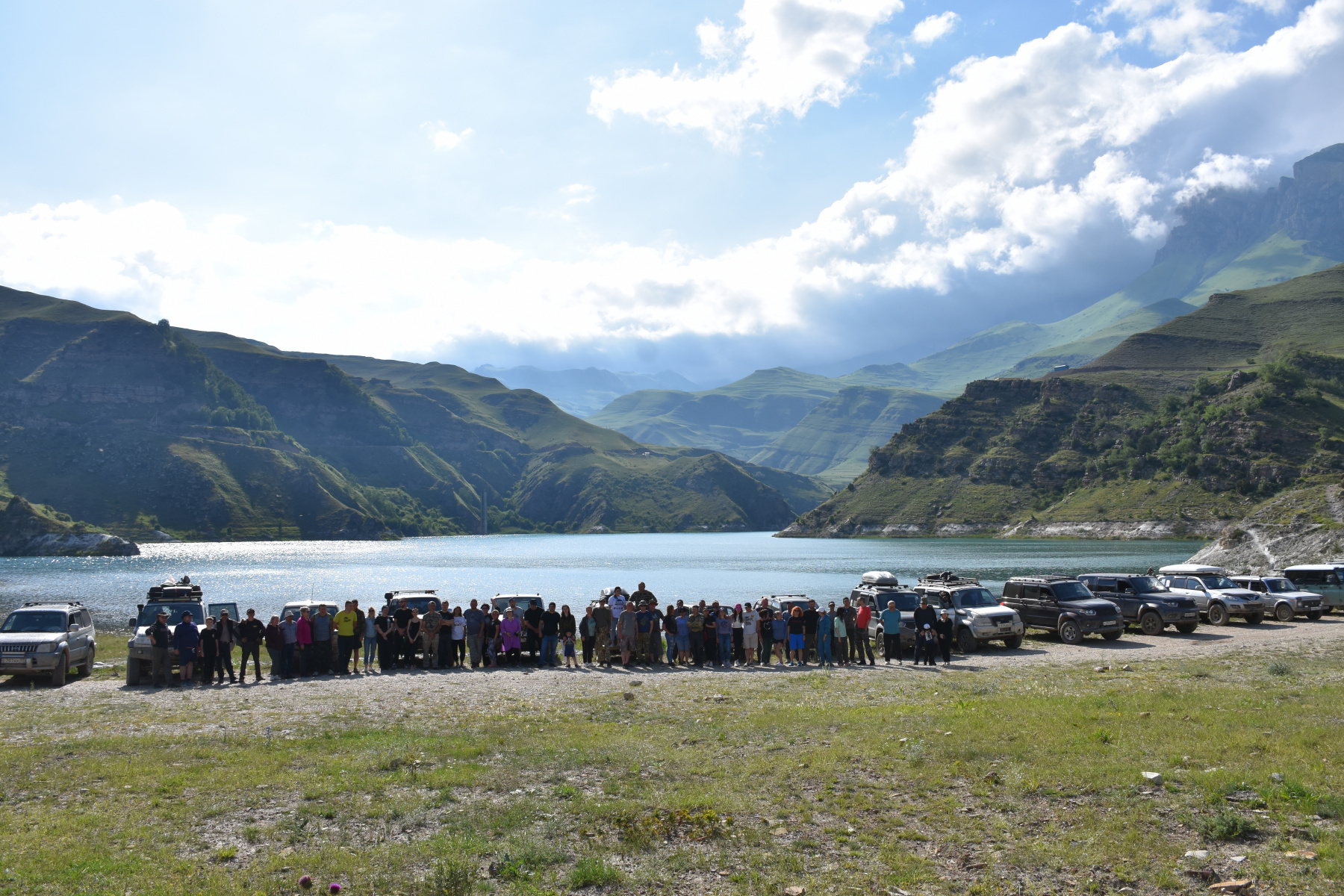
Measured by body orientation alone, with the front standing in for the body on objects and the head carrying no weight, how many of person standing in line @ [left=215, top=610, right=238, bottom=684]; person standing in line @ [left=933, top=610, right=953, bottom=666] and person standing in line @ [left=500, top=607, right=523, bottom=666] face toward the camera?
3

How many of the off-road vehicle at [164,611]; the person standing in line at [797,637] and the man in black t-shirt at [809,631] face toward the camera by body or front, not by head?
3

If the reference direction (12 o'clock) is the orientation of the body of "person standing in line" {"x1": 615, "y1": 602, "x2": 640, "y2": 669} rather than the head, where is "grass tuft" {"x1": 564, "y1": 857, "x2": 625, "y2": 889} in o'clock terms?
The grass tuft is roughly at 12 o'clock from the person standing in line.

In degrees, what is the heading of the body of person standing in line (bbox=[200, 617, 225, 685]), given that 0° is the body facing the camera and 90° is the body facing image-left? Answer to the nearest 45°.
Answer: approximately 0°

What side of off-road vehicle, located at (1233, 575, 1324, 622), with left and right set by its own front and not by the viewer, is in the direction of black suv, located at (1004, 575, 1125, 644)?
right

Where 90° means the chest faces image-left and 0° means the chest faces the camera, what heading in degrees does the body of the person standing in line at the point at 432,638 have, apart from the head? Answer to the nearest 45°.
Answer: approximately 0°

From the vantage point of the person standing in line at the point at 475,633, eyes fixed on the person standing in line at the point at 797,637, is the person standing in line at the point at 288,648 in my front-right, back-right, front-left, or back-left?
back-right

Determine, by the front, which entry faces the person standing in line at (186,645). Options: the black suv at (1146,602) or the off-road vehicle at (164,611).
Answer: the off-road vehicle

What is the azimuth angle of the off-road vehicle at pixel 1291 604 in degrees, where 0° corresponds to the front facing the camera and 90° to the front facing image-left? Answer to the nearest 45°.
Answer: approximately 315°

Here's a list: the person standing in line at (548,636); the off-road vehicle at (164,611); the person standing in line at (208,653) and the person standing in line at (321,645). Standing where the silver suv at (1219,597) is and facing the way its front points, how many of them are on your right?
4
